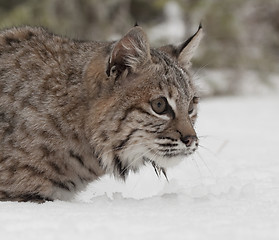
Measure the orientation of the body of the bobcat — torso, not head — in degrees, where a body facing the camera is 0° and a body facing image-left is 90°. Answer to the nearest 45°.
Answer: approximately 270°
